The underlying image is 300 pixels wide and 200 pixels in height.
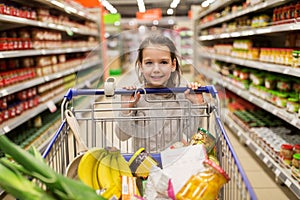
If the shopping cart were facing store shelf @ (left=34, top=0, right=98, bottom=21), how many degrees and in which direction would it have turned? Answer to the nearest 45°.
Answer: approximately 180°

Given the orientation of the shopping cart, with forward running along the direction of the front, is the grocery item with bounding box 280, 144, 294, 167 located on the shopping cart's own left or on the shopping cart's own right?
on the shopping cart's own left

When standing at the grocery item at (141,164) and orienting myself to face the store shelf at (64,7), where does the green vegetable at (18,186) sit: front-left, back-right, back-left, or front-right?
back-left

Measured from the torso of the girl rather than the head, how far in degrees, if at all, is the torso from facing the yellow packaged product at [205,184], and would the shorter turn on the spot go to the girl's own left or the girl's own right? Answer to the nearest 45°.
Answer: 0° — they already face it

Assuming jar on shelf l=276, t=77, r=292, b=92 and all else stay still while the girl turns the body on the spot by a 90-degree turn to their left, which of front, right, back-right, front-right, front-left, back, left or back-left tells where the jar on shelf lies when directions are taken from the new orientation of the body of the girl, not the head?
front-left

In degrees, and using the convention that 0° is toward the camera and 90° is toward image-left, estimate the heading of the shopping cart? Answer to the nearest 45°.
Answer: approximately 0°

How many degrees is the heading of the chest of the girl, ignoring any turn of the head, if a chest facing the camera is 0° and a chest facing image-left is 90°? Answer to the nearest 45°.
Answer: approximately 0°
